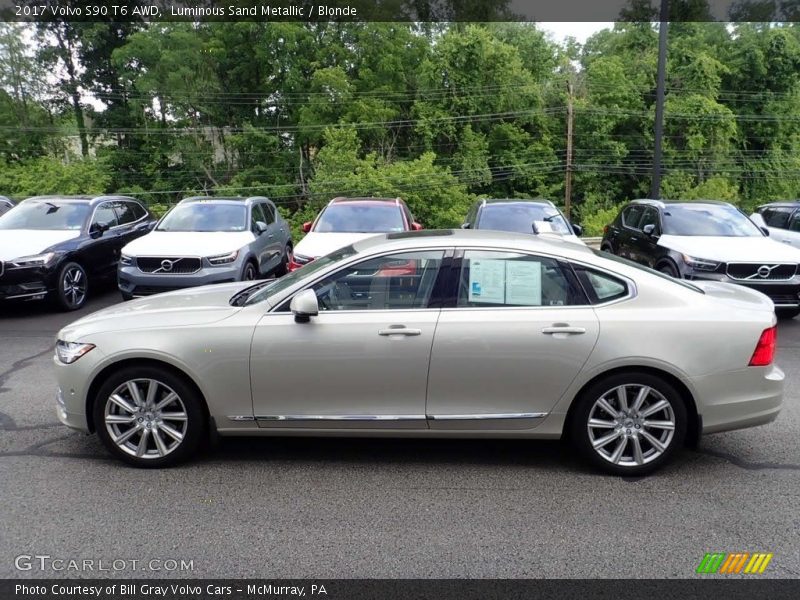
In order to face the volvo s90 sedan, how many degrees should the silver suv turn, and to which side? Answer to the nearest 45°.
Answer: approximately 45° to its left

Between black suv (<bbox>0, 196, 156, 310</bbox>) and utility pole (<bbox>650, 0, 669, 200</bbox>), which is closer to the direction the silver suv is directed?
the black suv

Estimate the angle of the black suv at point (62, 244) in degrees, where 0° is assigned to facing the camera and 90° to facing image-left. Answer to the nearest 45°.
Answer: approximately 45°

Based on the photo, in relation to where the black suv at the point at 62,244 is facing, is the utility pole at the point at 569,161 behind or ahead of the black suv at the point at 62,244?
behind

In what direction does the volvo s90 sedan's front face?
to the viewer's left

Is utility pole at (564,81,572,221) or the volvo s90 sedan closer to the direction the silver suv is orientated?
the volvo s90 sedan

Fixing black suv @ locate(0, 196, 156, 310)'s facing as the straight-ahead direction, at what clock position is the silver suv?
The silver suv is roughly at 9 o'clock from the black suv.
